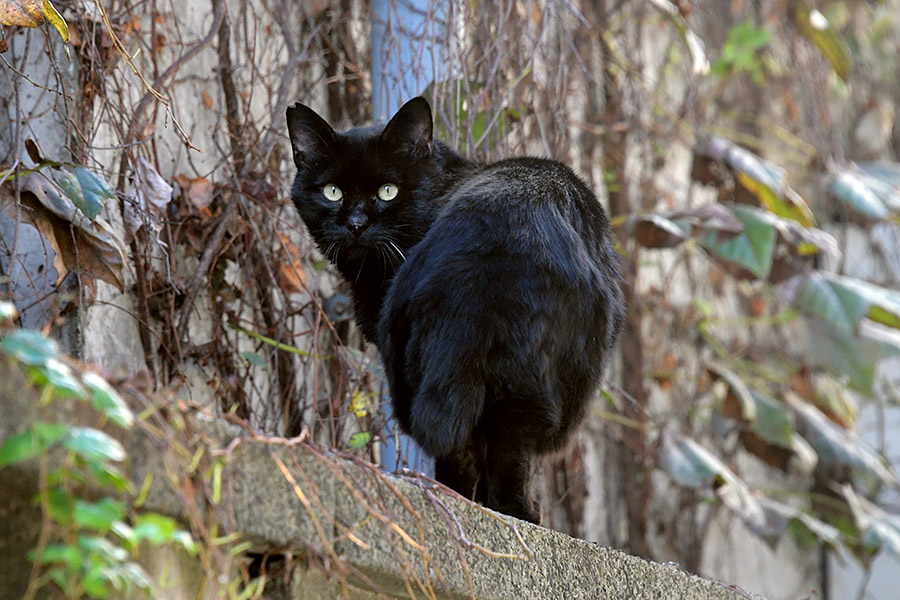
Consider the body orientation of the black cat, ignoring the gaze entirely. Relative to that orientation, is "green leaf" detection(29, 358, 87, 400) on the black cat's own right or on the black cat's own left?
on the black cat's own left

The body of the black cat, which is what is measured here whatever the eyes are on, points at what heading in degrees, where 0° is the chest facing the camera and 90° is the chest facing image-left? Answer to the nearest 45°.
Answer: approximately 135°

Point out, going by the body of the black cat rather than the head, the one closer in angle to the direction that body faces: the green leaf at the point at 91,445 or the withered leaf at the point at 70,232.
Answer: the withered leaf

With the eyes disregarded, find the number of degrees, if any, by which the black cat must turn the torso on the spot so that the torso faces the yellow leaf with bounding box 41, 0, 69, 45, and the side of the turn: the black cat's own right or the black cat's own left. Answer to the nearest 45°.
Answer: approximately 45° to the black cat's own left

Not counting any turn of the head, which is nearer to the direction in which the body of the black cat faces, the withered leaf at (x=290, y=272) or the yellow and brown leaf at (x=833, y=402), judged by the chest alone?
the withered leaf

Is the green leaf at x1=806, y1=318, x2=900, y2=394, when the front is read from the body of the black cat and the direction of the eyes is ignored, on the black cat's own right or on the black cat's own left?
on the black cat's own right

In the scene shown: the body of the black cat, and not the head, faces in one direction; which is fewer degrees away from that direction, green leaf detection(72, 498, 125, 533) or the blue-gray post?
the blue-gray post

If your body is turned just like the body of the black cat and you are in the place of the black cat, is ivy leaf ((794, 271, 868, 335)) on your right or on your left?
on your right

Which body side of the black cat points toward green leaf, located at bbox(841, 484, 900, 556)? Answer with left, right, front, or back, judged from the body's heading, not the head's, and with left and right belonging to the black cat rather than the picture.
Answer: right

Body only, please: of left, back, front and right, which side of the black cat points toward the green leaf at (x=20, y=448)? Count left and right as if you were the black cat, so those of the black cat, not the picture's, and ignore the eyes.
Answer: left

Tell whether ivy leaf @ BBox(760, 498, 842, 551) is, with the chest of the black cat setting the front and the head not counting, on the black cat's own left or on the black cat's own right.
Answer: on the black cat's own right

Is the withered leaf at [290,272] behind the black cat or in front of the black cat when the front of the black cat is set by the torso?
in front

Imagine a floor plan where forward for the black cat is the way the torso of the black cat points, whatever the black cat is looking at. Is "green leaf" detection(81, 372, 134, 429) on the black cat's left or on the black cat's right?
on the black cat's left

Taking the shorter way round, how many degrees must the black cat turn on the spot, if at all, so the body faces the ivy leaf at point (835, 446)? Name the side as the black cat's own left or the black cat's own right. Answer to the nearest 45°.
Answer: approximately 90° to the black cat's own right

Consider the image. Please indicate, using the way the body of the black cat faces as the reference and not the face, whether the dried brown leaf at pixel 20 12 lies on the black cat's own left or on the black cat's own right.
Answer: on the black cat's own left

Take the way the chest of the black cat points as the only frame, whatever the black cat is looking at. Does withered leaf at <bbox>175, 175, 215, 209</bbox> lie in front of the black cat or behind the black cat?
in front

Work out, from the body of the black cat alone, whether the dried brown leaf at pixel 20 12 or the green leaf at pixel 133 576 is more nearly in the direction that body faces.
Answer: the dried brown leaf
